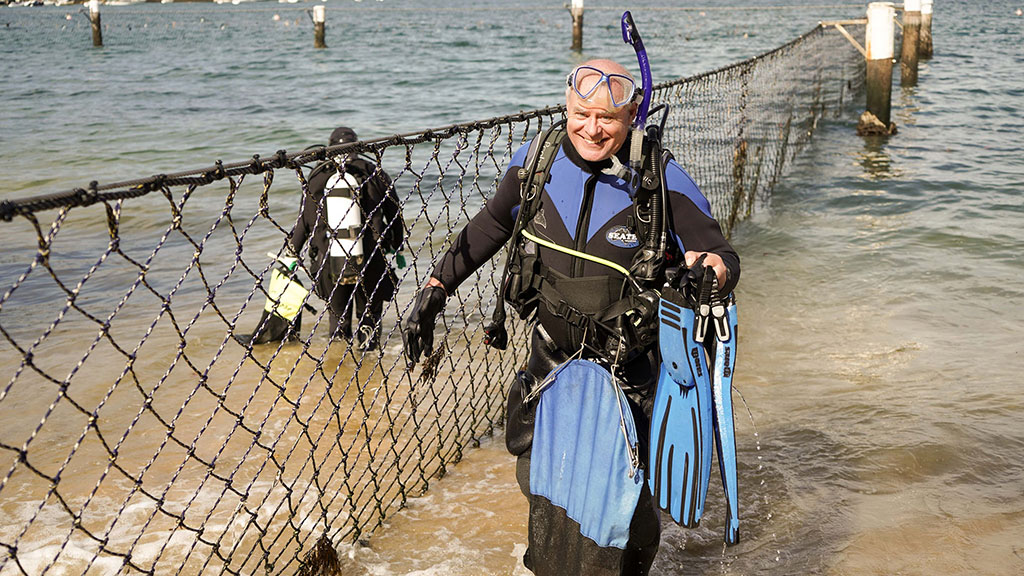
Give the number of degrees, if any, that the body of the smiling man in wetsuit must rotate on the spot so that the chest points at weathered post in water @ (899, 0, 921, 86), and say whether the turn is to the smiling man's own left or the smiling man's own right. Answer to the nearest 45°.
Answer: approximately 180°

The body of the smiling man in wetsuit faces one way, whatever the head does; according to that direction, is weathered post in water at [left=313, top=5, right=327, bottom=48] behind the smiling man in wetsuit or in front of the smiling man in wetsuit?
behind

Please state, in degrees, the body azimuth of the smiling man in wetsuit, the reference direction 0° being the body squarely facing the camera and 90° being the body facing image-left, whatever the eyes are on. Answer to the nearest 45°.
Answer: approximately 0°

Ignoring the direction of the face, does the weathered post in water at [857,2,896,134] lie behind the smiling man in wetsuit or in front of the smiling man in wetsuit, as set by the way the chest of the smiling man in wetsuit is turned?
behind

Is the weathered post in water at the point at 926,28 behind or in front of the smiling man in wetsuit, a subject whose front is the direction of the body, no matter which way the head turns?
behind

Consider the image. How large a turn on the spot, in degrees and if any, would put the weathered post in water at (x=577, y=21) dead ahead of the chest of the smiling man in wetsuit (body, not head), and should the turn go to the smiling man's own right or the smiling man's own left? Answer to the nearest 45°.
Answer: approximately 180°
